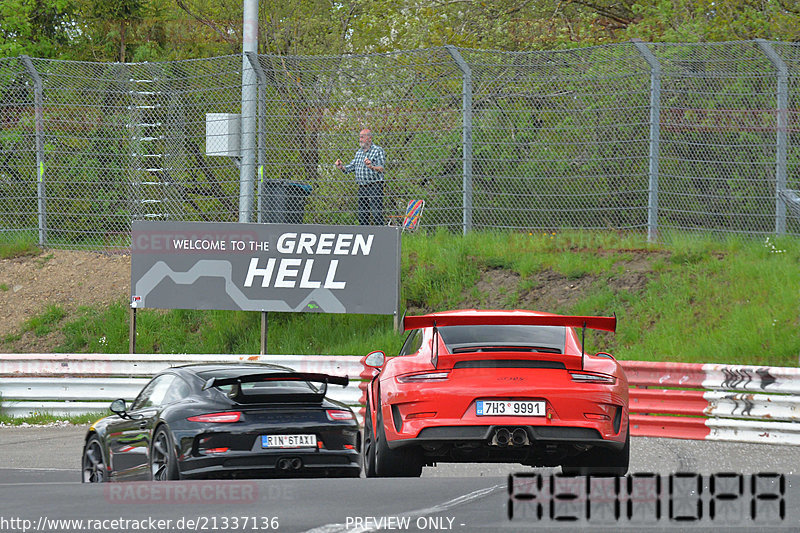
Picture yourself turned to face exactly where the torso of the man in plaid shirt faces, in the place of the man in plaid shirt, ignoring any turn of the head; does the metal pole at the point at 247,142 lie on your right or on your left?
on your right

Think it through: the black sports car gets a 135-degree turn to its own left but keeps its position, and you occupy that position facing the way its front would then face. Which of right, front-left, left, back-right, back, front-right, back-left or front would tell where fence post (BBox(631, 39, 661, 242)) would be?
back-left

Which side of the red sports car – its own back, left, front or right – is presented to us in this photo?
back

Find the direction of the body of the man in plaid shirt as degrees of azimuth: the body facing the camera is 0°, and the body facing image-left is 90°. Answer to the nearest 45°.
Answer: approximately 45°

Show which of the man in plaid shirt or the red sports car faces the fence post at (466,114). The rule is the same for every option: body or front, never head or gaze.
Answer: the red sports car

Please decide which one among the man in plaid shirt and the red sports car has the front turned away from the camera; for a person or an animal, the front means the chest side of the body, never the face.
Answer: the red sports car

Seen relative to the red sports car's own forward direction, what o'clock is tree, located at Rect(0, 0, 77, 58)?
The tree is roughly at 11 o'clock from the red sports car.

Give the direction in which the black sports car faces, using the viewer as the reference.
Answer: facing away from the viewer and to the left of the viewer

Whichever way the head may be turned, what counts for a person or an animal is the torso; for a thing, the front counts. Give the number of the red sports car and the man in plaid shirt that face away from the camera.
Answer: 1

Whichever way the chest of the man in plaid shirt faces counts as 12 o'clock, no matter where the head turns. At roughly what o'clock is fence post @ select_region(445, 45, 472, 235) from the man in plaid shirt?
The fence post is roughly at 8 o'clock from the man in plaid shirt.
